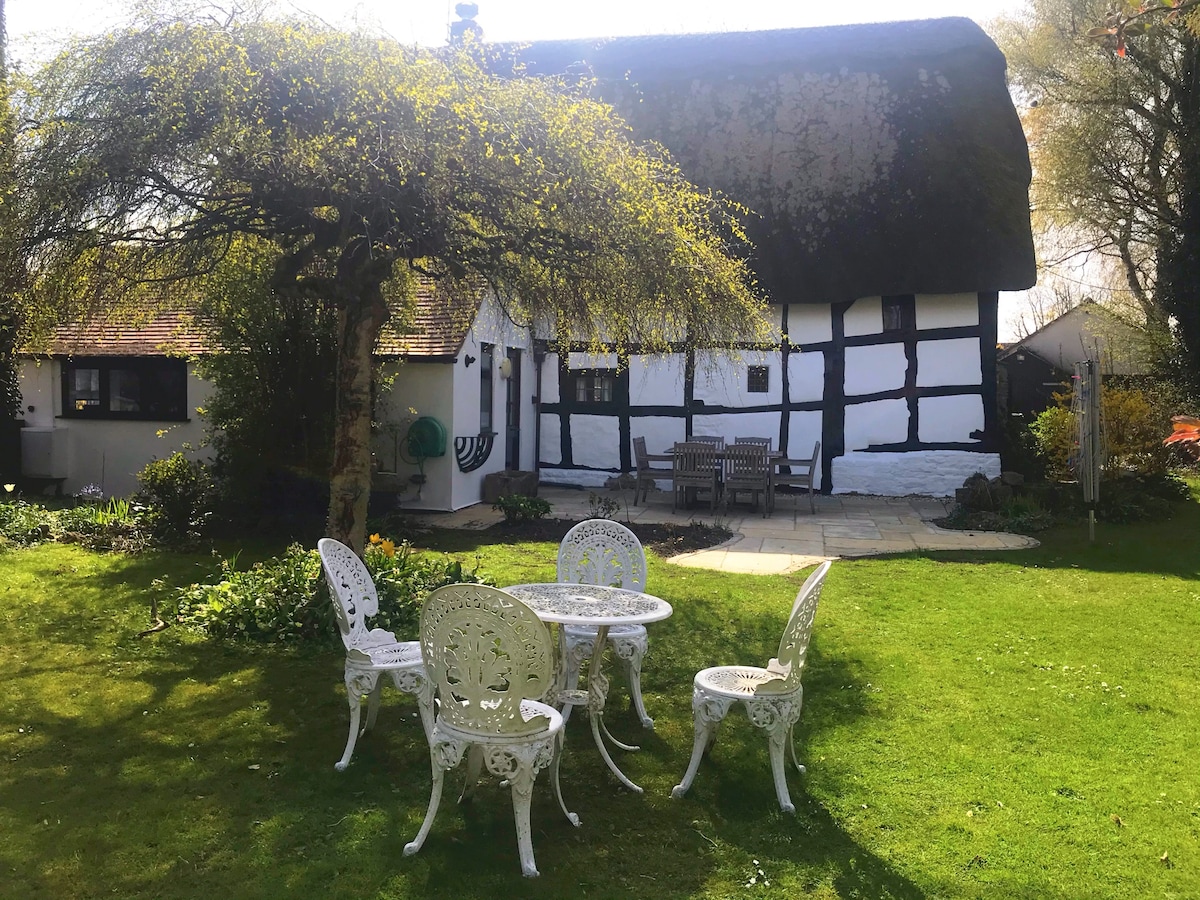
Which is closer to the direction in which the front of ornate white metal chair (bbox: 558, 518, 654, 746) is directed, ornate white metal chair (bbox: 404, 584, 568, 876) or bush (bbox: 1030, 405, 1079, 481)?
the ornate white metal chair

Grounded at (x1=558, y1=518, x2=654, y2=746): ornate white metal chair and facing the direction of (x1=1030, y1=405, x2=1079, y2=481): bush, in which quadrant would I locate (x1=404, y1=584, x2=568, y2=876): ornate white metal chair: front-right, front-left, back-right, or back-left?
back-right

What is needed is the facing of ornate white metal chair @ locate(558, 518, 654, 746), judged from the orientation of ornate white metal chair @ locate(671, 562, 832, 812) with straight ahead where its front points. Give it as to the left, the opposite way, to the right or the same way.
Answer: to the left

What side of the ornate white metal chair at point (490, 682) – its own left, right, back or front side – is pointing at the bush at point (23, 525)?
left

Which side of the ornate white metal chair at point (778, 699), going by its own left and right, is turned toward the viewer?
left

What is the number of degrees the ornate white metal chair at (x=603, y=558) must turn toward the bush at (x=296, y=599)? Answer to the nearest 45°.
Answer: approximately 135° to its right

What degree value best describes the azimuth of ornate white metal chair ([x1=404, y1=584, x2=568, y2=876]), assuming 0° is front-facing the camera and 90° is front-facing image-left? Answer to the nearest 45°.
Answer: approximately 225°

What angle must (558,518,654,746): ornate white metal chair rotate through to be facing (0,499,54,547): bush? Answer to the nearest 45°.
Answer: approximately 135° to its right

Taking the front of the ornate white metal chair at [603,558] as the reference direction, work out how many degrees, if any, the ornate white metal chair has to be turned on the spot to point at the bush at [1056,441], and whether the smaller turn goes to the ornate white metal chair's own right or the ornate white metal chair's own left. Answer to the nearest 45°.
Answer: approximately 135° to the ornate white metal chair's own left

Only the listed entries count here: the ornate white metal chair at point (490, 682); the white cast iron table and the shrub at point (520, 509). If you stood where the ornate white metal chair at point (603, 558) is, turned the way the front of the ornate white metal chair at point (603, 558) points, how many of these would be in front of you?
2
